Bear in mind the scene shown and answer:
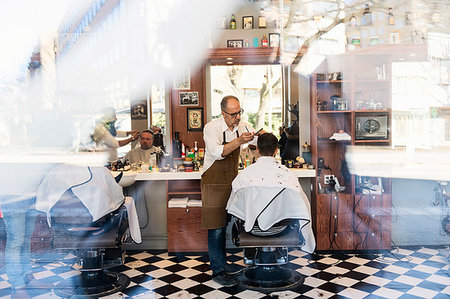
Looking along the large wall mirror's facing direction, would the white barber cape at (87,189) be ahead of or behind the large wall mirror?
ahead

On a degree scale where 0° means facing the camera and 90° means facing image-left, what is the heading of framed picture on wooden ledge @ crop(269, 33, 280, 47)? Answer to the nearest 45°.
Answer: approximately 0°

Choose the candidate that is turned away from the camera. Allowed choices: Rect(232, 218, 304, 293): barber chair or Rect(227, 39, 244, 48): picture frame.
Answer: the barber chair

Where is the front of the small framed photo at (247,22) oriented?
toward the camera

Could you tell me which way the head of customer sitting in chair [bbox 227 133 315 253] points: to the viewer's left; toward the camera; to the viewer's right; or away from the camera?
away from the camera

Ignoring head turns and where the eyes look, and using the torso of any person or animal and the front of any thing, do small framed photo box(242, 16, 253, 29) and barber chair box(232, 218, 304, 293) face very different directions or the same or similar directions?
very different directions

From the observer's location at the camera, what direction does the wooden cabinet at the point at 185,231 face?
facing the viewer

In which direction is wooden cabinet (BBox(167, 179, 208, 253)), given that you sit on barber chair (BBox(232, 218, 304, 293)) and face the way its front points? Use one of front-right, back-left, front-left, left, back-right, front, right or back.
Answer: front-left

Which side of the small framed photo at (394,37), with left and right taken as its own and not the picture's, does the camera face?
front

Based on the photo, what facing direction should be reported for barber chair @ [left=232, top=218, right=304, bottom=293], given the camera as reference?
facing away from the viewer

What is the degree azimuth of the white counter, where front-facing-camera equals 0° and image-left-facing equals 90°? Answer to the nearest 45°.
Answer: approximately 0°
